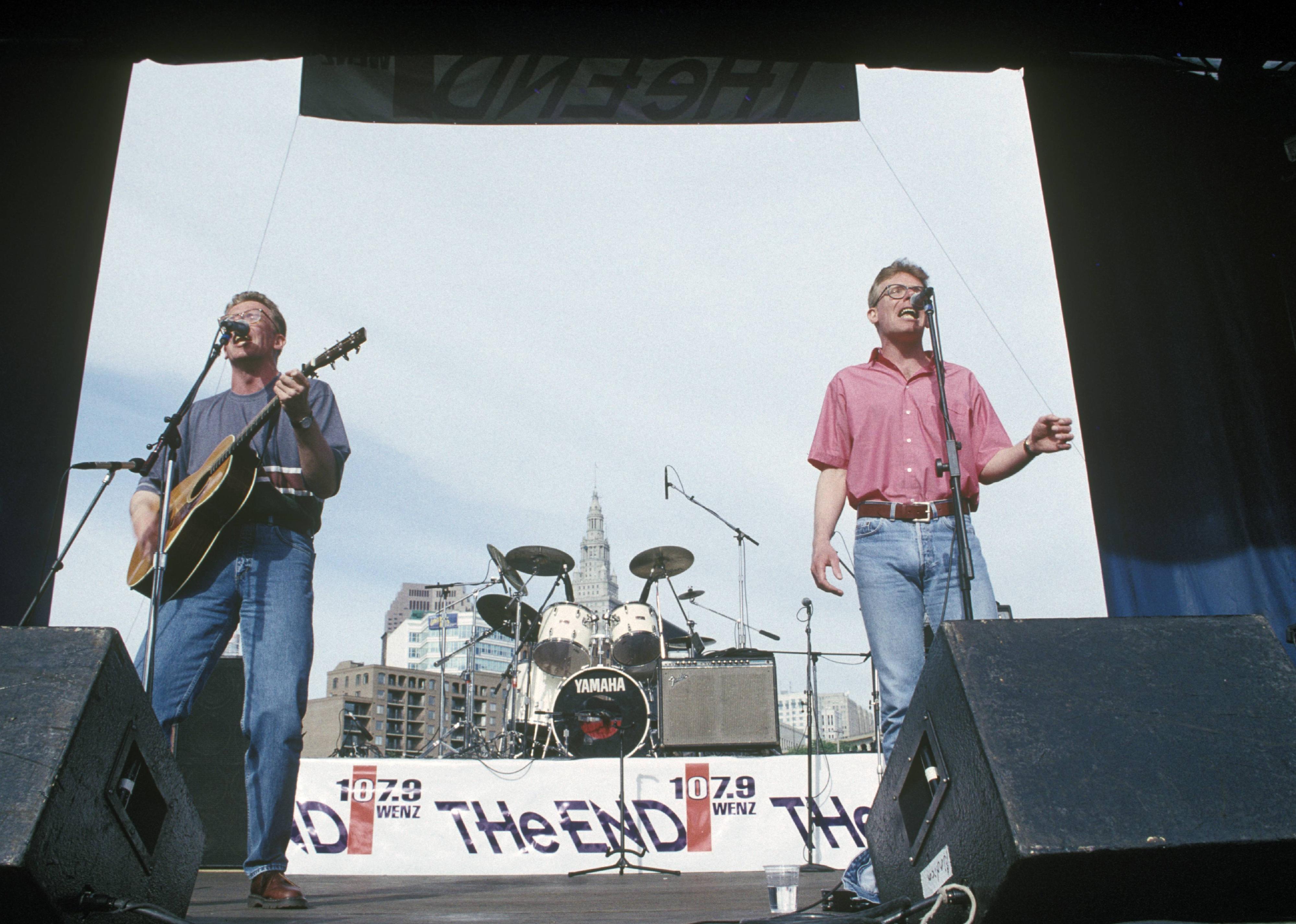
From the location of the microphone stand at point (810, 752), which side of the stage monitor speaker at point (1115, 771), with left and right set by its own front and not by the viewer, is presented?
front

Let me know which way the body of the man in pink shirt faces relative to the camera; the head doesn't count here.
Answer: toward the camera

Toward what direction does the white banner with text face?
toward the camera

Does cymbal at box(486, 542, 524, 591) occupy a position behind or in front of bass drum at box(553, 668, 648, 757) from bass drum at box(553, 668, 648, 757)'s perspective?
behind

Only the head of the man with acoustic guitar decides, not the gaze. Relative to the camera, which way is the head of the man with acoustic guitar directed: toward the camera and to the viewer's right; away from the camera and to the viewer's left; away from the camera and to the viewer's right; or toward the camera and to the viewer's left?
toward the camera and to the viewer's left

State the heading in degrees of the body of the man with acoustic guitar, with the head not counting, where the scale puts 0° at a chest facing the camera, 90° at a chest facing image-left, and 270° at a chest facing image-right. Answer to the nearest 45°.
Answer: approximately 45°

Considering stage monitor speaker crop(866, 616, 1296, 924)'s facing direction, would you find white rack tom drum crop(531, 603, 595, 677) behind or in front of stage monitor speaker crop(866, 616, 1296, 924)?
in front

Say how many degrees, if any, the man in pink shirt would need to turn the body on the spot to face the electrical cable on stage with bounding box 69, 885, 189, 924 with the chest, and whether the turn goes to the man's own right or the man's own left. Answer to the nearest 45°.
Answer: approximately 45° to the man's own right

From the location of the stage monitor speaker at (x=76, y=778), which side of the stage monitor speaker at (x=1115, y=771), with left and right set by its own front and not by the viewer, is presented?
left
